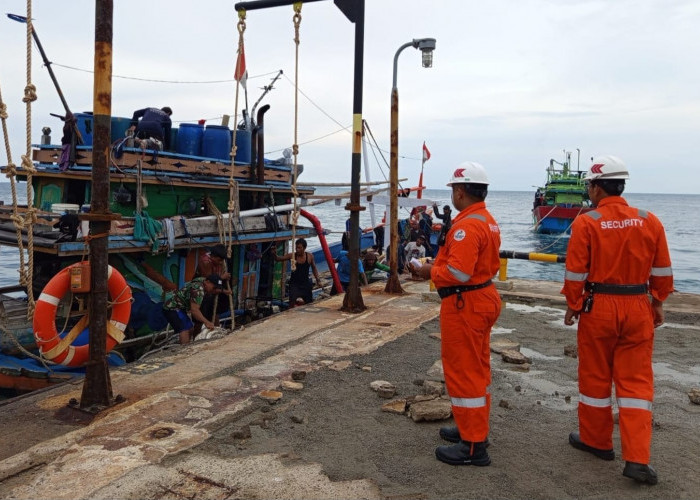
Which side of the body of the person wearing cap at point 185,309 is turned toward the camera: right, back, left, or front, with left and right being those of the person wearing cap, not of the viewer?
right

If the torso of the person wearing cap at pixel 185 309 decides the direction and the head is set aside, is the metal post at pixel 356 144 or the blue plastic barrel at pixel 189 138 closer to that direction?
the metal post
